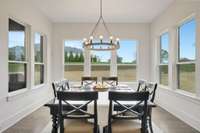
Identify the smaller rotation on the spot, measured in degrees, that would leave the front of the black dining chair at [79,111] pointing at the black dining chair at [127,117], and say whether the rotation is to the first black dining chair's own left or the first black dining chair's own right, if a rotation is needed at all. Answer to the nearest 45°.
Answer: approximately 90° to the first black dining chair's own right

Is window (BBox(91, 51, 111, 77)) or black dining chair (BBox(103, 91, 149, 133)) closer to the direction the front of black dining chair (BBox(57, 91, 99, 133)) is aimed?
the window

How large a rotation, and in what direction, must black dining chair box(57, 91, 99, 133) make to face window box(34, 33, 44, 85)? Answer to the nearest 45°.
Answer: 0° — it already faces it

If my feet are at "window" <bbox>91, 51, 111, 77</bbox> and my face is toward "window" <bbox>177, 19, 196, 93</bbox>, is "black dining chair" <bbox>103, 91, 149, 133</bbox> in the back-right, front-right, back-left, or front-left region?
front-right

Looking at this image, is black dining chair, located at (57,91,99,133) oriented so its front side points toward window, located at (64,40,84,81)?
yes

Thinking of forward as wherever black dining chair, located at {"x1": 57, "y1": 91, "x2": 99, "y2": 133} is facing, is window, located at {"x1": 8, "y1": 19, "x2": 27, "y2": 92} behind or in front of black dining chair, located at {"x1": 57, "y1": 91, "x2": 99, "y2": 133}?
in front

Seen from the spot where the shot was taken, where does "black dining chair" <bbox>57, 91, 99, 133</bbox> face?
facing away from the viewer

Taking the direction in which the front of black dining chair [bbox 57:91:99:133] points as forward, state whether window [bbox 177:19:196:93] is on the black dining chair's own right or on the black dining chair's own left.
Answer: on the black dining chair's own right

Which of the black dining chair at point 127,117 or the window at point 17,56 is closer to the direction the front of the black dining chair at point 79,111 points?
the window
